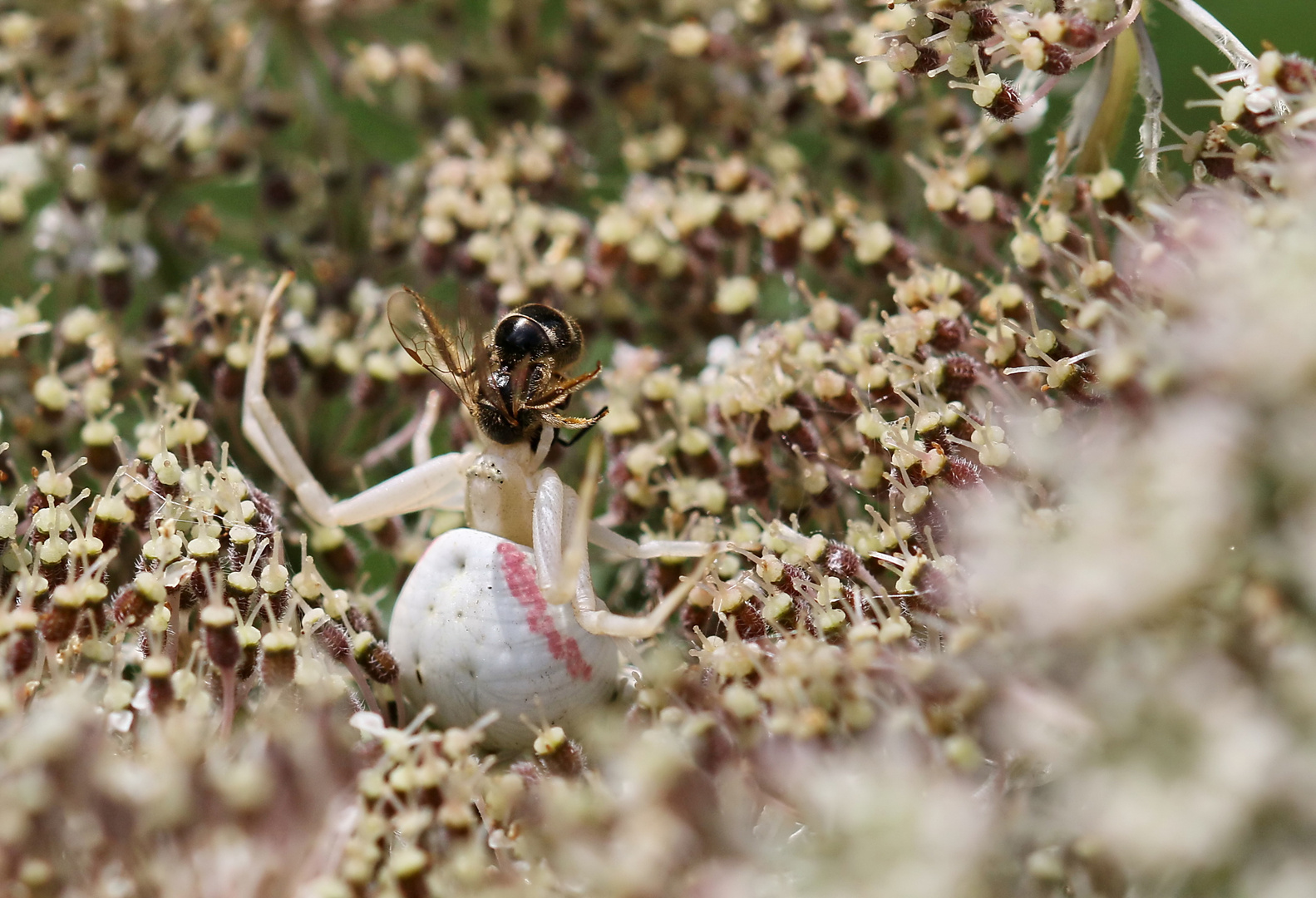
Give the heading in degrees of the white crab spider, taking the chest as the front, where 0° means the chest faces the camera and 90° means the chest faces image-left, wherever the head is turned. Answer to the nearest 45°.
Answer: approximately 180°
